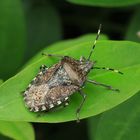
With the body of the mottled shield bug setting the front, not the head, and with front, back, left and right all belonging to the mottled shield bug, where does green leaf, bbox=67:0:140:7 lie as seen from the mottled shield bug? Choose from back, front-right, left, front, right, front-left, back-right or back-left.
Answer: front

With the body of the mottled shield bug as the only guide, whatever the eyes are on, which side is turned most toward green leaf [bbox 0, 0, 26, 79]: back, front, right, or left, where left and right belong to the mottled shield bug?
left

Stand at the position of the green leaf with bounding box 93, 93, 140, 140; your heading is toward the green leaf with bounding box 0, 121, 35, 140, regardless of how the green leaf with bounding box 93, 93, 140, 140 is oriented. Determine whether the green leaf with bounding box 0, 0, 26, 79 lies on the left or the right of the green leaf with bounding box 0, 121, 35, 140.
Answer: right

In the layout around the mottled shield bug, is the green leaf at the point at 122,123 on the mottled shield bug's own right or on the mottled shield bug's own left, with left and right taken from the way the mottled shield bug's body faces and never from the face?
on the mottled shield bug's own right

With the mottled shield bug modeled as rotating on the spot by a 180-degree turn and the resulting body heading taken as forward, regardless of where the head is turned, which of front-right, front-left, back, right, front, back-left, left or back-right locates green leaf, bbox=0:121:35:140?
front

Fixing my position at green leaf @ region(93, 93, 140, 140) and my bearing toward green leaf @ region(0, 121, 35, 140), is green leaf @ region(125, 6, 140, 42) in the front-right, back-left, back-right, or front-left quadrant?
back-right

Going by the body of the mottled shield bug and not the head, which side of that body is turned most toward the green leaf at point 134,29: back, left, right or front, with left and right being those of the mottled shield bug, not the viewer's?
front

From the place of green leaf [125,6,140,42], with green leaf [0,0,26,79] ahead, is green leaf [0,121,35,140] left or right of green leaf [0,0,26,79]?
left

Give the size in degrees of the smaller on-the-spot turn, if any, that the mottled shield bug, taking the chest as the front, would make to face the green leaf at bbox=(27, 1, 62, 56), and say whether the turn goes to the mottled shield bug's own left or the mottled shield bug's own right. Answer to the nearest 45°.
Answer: approximately 45° to the mottled shield bug's own left

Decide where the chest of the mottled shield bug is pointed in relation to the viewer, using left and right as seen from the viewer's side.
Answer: facing away from the viewer and to the right of the viewer
